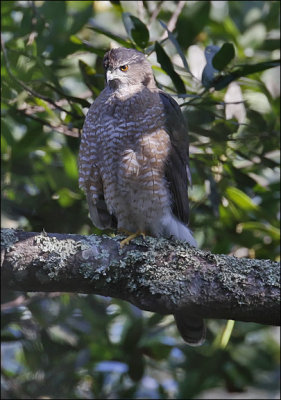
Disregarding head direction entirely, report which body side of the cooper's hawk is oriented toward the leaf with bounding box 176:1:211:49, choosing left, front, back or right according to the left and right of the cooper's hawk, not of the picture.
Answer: back

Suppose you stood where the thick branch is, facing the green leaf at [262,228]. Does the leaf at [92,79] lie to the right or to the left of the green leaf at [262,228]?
left

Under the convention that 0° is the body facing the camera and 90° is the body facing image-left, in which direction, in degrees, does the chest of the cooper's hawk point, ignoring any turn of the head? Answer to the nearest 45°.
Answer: approximately 45°

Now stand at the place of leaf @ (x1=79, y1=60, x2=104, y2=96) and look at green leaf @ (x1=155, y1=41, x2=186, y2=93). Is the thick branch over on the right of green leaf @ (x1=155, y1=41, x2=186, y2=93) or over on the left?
right

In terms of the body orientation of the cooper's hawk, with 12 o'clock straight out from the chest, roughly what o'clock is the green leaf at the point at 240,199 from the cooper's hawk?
The green leaf is roughly at 7 o'clock from the cooper's hawk.

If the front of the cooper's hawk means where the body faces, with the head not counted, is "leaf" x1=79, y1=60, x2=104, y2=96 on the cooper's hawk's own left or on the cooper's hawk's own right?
on the cooper's hawk's own right

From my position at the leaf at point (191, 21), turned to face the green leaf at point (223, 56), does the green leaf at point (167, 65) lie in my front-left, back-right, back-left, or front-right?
front-right

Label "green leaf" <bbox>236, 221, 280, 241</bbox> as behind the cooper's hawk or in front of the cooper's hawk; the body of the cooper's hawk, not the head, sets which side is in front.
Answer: behind
